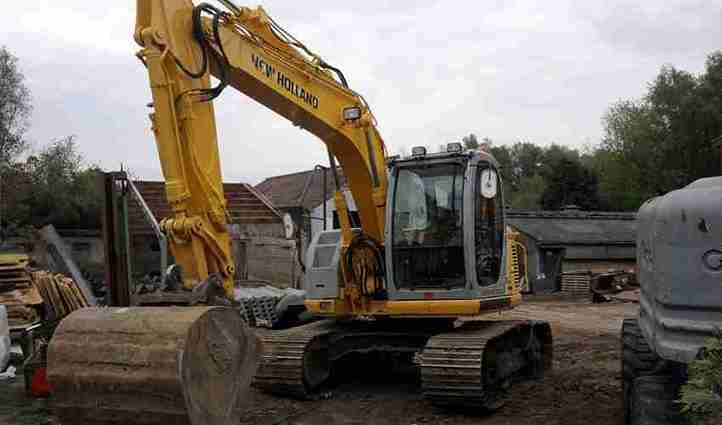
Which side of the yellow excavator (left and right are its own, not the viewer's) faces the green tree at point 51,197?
right

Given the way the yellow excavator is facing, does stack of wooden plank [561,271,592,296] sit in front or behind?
behind

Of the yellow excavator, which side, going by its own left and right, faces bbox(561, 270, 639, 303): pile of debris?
back

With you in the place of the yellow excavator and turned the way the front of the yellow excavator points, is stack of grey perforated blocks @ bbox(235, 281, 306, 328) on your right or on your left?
on your right

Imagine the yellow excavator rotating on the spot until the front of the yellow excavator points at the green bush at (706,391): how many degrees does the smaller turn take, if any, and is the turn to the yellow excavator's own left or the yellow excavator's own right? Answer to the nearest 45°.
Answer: approximately 45° to the yellow excavator's own left

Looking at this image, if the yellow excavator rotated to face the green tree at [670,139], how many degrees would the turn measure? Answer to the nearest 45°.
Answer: approximately 180°

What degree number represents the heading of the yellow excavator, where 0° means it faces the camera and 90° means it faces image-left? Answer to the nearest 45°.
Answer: approximately 45°
